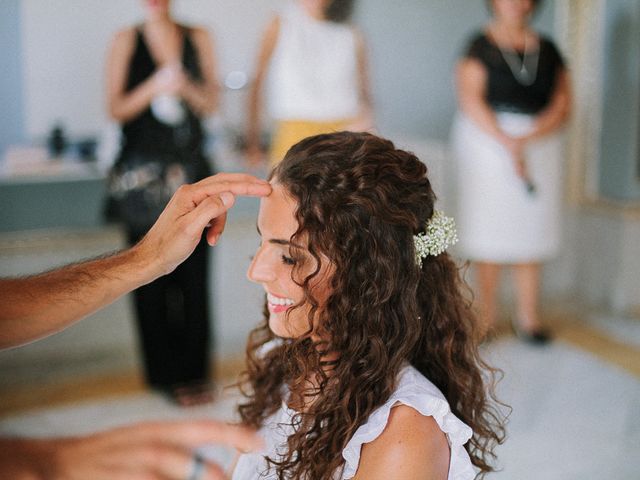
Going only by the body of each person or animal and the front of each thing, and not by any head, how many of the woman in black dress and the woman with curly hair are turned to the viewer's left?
1

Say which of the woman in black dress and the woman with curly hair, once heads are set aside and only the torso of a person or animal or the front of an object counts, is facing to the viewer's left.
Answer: the woman with curly hair

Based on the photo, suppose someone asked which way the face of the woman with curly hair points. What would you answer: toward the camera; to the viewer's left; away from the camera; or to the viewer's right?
to the viewer's left

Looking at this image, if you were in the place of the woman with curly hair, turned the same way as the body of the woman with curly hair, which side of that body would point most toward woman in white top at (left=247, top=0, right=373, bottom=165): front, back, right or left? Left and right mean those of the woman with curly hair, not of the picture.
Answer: right

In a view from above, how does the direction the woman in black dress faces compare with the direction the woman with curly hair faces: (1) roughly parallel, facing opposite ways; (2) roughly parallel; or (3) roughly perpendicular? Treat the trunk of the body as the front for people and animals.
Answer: roughly perpendicular

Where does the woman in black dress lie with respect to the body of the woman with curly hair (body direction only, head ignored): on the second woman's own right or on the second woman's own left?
on the second woman's own right

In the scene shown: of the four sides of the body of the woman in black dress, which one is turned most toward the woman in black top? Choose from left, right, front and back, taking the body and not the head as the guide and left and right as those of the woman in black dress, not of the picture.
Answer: left

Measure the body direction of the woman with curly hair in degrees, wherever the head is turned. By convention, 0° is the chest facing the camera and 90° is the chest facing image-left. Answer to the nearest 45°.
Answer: approximately 90°

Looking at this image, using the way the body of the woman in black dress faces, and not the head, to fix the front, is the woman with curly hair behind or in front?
in front

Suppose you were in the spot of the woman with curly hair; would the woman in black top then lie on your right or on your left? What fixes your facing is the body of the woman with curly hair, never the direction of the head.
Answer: on your right

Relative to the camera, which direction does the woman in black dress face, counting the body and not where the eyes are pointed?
toward the camera
